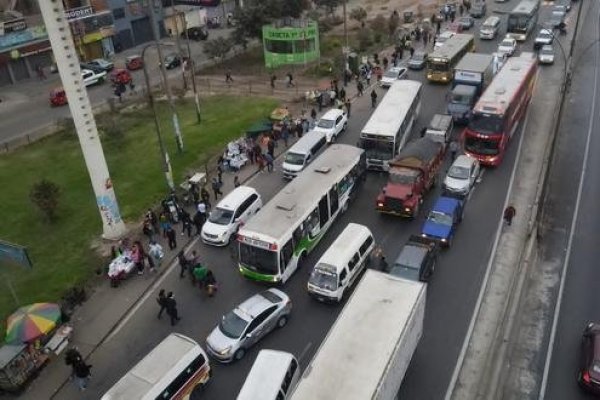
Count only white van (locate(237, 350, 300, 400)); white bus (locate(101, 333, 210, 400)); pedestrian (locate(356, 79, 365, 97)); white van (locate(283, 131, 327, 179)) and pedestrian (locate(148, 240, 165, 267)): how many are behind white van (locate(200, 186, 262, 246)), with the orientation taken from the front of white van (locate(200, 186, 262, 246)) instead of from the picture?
2

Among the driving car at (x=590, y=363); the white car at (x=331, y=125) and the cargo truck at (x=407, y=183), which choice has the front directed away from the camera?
the driving car

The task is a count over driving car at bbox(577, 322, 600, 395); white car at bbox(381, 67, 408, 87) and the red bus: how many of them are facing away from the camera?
1

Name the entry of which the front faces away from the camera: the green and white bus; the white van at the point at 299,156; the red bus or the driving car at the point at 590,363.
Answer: the driving car

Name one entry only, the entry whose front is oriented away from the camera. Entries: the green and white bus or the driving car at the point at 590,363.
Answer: the driving car

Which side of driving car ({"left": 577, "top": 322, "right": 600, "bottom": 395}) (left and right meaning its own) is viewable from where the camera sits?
back

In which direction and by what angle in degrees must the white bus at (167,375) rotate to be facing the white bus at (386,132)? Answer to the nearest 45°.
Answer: approximately 180°

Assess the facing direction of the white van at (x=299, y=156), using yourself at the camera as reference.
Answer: facing the viewer and to the left of the viewer

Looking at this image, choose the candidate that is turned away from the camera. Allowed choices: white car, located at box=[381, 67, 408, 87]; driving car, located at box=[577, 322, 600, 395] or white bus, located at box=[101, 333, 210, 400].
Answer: the driving car

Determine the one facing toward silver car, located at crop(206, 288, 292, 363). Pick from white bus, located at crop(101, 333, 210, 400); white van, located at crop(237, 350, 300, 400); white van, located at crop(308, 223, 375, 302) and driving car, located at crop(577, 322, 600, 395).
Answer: white van, located at crop(308, 223, 375, 302)

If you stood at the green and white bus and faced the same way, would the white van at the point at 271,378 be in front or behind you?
in front
